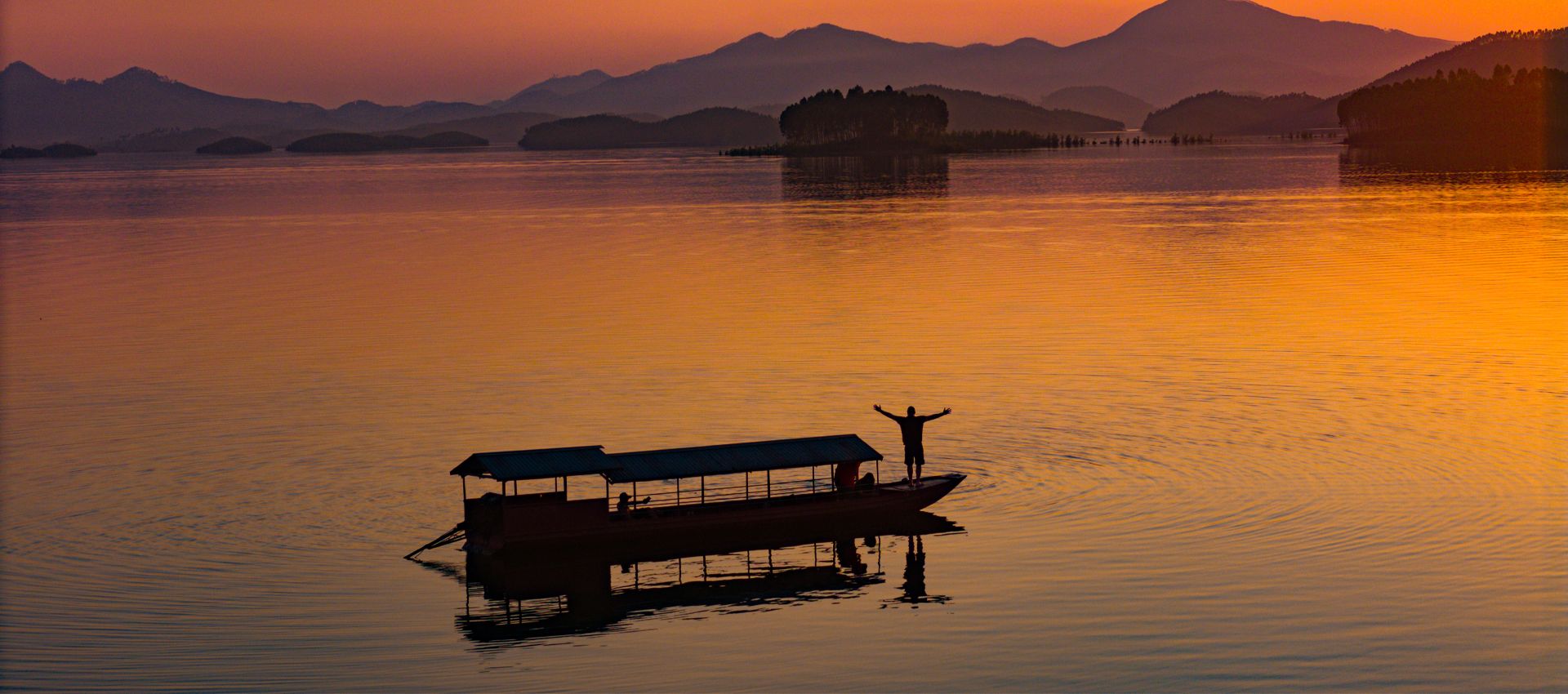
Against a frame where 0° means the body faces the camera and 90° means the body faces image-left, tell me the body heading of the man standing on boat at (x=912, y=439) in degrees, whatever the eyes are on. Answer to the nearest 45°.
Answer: approximately 180°

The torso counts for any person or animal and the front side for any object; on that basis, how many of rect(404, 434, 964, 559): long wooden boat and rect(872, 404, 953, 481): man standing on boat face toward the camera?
0

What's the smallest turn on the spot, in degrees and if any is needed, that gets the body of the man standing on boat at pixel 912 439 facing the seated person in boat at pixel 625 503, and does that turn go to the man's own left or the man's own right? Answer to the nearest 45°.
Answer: approximately 135° to the man's own left

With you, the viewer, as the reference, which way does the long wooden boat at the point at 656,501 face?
facing away from the viewer and to the right of the viewer
